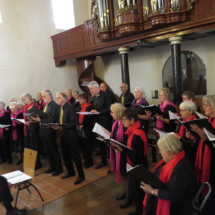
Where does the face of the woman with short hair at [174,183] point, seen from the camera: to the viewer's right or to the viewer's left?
to the viewer's left

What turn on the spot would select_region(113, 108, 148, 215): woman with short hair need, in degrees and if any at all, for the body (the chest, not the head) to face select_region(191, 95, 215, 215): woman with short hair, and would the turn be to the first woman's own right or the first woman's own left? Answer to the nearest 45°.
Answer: approximately 180°

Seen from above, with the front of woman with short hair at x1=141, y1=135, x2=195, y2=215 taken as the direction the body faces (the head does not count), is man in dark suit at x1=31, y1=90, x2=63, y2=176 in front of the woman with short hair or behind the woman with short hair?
in front

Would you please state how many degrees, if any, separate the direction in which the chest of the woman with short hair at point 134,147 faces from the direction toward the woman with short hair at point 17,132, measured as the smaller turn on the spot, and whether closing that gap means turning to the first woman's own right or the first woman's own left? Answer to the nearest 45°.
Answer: approximately 45° to the first woman's own right

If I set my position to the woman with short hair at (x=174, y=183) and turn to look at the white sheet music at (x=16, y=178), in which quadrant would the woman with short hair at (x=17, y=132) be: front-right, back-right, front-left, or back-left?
front-right

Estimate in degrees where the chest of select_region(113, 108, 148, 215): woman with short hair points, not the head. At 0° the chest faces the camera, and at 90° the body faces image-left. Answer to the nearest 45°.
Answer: approximately 90°

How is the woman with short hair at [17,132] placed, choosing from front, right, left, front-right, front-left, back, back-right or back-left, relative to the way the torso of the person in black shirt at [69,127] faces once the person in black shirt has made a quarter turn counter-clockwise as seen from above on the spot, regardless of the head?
back

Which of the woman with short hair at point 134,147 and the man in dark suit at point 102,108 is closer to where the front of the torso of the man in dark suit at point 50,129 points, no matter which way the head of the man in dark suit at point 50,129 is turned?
the woman with short hair

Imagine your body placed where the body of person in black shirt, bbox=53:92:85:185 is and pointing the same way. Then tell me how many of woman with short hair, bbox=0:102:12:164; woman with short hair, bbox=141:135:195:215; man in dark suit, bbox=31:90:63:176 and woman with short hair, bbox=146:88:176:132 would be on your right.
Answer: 2

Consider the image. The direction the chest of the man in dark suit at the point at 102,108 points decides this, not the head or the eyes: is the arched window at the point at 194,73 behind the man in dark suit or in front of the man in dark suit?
behind

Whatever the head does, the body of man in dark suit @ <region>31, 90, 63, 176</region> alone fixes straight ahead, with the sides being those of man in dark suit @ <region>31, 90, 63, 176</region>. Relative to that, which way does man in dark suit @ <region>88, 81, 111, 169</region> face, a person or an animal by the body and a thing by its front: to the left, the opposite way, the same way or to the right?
the same way

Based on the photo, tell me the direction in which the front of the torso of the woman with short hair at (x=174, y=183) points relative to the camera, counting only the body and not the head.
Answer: to the viewer's left

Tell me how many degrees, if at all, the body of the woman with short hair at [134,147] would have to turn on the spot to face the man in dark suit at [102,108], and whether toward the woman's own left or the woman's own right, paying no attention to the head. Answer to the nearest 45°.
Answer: approximately 90° to the woman's own right
